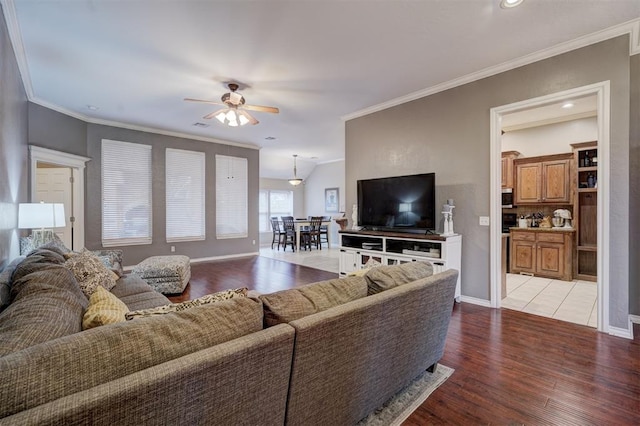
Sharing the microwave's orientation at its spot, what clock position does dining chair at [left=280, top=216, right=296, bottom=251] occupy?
The dining chair is roughly at 3 o'clock from the microwave.

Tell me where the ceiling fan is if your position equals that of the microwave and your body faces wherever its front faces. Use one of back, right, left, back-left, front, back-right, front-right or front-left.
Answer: front-right

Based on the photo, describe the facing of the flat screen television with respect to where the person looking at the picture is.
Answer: facing the viewer and to the left of the viewer

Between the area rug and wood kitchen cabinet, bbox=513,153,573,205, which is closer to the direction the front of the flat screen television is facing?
the area rug

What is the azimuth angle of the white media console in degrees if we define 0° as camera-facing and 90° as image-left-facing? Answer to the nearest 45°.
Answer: approximately 45°

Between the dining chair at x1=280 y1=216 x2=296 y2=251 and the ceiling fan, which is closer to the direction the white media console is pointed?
the ceiling fan

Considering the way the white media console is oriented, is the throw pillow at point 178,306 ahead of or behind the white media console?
ahead

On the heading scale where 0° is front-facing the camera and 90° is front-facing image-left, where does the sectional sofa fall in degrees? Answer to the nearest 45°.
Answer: approximately 135°

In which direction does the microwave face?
toward the camera

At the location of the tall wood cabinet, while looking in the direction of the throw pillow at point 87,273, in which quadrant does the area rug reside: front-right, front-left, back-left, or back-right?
front-left

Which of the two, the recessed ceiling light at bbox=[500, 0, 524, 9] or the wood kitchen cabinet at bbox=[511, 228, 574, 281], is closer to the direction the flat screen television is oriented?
the recessed ceiling light

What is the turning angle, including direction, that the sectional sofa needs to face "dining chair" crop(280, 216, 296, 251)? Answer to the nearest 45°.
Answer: approximately 45° to its right

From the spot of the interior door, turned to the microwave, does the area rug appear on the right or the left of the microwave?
right

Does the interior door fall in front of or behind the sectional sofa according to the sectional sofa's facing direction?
in front

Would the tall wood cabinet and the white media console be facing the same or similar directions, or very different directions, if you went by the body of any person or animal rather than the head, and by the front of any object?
same or similar directions

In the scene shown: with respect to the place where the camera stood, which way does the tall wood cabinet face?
facing the viewer

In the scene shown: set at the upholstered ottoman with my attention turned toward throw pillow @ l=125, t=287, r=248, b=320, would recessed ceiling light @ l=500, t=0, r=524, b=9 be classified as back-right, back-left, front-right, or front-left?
front-left

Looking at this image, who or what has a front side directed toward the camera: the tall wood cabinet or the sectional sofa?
the tall wood cabinet
